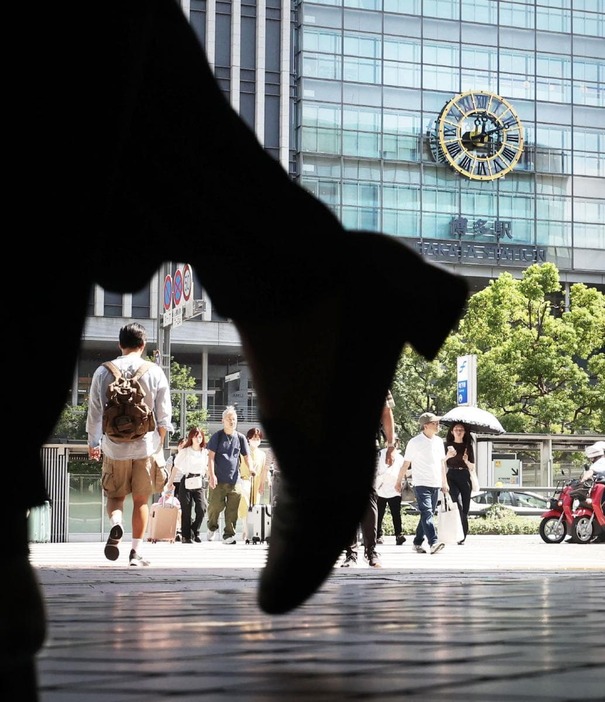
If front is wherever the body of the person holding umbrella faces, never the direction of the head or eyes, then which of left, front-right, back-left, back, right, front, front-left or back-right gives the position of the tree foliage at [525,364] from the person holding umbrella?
back

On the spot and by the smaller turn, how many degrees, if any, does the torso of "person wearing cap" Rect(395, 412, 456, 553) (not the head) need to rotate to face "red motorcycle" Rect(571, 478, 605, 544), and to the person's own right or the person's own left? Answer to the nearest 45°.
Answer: approximately 90° to the person's own left

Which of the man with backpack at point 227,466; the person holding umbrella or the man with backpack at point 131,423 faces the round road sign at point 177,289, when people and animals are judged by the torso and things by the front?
the man with backpack at point 131,423

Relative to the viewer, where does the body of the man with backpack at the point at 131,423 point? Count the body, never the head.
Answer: away from the camera

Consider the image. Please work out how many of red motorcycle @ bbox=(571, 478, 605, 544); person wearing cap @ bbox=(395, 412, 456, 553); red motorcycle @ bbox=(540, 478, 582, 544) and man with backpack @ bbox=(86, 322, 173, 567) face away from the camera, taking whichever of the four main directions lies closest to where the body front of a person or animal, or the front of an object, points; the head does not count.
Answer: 1

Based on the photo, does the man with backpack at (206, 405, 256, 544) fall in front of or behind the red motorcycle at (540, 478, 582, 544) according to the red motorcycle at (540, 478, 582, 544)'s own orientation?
in front

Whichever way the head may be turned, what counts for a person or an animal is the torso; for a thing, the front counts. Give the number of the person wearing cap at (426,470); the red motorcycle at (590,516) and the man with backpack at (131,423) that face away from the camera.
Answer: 1

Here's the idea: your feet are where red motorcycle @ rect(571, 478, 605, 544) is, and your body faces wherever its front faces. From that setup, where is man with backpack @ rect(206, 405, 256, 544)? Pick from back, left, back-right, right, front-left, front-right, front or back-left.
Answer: front

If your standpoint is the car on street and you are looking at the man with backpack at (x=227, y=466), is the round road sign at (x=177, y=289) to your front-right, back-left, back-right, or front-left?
front-right

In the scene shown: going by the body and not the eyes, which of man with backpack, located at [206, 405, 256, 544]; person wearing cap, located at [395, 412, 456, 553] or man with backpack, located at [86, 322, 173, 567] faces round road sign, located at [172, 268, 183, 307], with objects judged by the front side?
man with backpack, located at [86, 322, 173, 567]

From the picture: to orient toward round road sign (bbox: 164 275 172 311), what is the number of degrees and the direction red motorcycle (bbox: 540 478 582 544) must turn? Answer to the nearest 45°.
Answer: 0° — it already faces it

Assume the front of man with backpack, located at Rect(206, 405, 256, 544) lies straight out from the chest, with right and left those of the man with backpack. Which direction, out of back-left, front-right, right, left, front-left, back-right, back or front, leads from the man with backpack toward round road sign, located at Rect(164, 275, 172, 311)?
back
